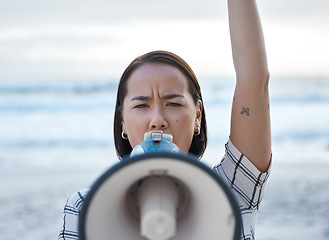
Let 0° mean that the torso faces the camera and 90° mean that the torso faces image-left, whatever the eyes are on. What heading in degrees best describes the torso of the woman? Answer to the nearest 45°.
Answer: approximately 0°
